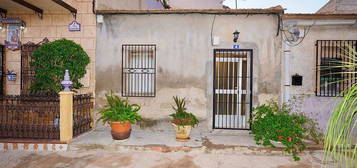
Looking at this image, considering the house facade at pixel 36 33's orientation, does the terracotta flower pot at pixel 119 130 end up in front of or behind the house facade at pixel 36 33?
in front

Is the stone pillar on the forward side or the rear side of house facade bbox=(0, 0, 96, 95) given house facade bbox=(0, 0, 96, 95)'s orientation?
on the forward side

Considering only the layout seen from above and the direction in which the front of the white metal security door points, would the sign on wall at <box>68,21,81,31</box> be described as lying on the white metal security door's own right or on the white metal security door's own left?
on the white metal security door's own right

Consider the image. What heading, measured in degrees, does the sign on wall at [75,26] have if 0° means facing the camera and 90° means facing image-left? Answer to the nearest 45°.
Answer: approximately 0°

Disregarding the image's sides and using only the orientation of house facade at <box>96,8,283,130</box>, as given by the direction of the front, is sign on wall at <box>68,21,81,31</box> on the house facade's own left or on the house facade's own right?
on the house facade's own right

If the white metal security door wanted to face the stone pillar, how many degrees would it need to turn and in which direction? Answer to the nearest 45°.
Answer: approximately 45° to its right

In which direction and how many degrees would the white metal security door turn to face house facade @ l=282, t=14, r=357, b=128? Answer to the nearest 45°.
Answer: approximately 90° to its left

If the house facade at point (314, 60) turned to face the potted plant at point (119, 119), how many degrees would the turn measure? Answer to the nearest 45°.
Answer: approximately 45° to its right

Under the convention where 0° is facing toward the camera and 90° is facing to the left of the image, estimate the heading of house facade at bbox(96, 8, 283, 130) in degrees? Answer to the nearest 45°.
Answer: approximately 0°

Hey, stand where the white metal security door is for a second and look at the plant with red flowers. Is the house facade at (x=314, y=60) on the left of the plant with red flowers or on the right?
left
